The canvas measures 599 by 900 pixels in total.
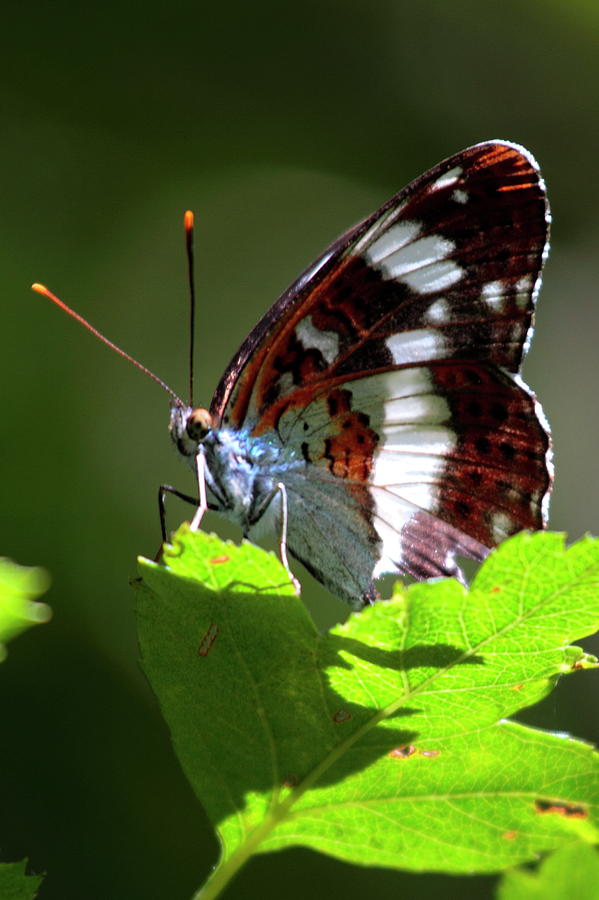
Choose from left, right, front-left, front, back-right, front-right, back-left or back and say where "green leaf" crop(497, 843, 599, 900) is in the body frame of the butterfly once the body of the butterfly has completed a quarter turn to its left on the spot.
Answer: front

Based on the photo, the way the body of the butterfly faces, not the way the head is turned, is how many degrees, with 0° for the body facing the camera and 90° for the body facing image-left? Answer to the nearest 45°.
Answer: approximately 90°
